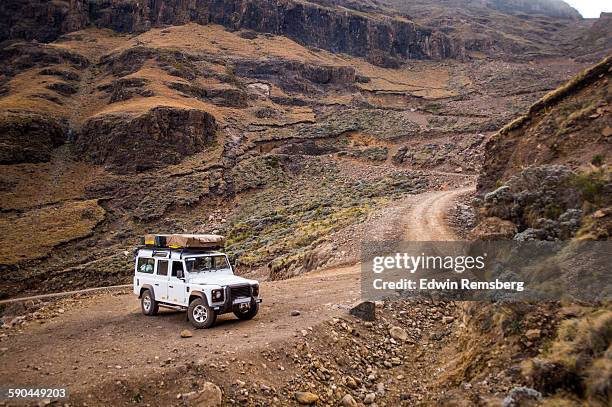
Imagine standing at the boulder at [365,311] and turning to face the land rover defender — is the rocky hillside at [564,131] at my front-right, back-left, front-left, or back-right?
back-right

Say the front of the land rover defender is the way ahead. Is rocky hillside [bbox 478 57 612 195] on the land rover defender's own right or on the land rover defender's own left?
on the land rover defender's own left

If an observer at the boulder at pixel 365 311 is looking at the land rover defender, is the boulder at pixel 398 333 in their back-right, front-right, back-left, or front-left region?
back-left

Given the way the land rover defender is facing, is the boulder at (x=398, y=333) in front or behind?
in front

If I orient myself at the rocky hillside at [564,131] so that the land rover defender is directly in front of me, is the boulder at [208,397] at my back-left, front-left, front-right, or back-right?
front-left

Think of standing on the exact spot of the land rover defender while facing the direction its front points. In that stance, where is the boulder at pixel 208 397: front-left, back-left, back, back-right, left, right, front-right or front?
front-right

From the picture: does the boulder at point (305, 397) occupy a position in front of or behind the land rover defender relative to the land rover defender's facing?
in front
